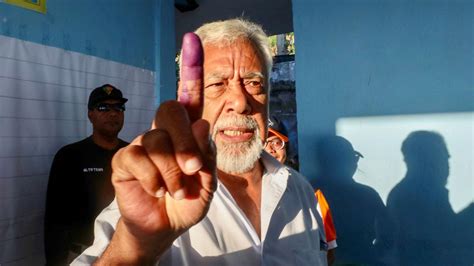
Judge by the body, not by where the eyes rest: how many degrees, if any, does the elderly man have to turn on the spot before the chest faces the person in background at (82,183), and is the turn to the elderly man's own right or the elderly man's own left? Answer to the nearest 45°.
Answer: approximately 135° to the elderly man's own right

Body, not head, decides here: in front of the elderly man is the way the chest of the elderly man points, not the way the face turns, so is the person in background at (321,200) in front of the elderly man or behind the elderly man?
behind

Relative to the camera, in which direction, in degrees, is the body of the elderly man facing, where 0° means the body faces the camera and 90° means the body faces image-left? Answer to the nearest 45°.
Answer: approximately 0°
